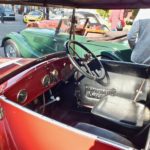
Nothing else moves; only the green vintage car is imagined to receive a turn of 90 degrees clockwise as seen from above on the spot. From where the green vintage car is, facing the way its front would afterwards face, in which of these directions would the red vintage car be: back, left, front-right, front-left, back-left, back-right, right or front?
back

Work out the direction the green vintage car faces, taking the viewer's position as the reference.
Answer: facing to the left of the viewer

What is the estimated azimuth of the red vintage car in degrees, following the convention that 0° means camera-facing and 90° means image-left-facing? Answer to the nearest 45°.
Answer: approximately 135°
